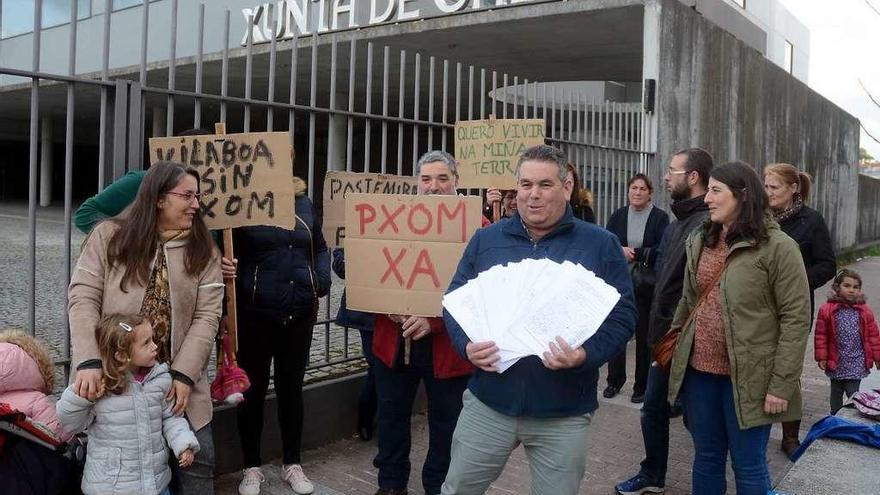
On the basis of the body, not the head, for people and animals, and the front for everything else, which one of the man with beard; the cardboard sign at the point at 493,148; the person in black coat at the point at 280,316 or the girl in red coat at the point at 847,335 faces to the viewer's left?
the man with beard

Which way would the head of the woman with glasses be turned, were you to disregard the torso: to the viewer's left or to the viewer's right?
to the viewer's right

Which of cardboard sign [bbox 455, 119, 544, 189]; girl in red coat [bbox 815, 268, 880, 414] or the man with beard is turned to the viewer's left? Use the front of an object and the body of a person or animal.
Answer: the man with beard

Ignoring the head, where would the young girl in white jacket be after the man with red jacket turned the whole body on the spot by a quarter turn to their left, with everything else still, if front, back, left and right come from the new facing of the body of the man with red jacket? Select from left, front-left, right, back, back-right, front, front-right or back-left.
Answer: back-right

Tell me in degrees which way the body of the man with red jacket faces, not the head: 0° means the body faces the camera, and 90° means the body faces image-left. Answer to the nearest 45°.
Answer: approximately 0°

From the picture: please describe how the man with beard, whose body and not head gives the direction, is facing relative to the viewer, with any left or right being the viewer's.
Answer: facing to the left of the viewer

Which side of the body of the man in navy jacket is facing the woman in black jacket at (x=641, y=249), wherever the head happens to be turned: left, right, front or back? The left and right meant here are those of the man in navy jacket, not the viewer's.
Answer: back

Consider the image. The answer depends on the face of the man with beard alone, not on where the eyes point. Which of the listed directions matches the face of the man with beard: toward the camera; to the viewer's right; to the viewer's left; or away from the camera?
to the viewer's left
